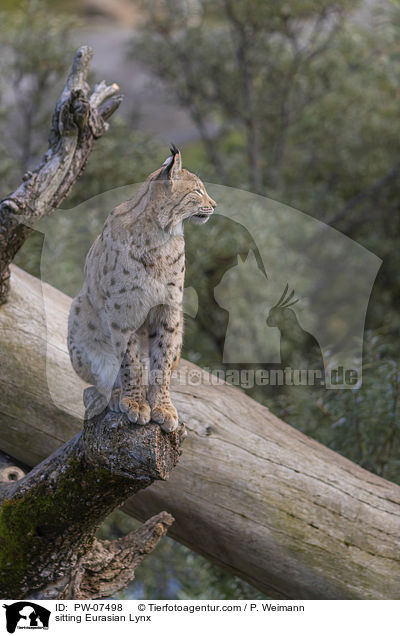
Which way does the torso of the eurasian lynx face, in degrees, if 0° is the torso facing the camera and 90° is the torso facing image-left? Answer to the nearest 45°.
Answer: approximately 315°
